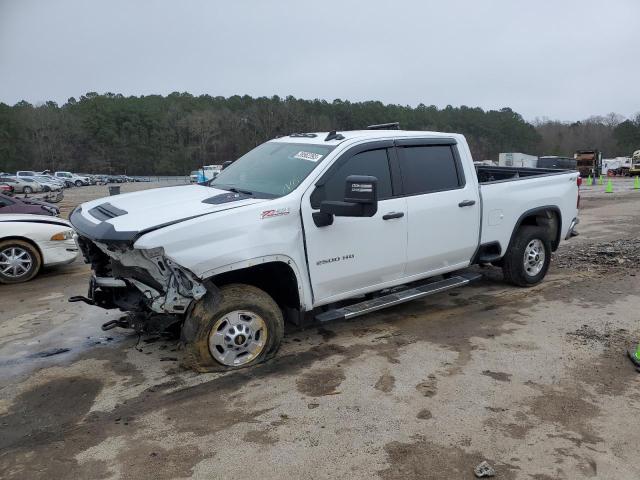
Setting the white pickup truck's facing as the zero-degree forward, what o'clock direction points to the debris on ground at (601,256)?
The debris on ground is roughly at 6 o'clock from the white pickup truck.

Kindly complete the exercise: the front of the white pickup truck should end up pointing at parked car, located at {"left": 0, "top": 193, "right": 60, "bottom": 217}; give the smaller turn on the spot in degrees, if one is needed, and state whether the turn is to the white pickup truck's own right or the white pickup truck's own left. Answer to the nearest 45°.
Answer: approximately 90° to the white pickup truck's own right

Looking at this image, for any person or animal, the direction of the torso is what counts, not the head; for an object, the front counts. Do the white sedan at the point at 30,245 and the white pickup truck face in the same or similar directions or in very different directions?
very different directions

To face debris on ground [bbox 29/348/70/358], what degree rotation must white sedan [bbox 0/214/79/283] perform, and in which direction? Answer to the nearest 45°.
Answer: approximately 90° to its right

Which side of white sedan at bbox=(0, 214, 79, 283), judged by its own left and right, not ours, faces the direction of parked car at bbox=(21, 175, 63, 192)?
left

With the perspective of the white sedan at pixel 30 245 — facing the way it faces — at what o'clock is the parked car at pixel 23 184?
The parked car is roughly at 9 o'clock from the white sedan.

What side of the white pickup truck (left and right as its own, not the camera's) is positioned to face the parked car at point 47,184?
right

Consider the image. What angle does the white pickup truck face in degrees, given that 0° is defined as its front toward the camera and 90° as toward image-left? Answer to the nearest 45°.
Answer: approximately 45°

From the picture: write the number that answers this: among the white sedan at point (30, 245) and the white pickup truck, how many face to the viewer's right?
1

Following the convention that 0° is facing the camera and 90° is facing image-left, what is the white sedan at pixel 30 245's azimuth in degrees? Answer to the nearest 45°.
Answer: approximately 270°
